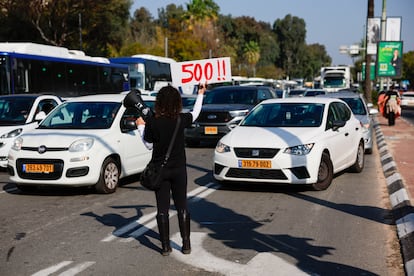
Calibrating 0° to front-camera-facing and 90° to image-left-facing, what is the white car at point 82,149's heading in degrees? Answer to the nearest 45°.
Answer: approximately 45°

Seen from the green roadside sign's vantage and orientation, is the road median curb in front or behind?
in front

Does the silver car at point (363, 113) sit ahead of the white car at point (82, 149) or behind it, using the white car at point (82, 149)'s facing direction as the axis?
behind

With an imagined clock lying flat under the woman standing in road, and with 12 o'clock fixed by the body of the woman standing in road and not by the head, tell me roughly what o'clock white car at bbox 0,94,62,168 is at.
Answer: The white car is roughly at 11 o'clock from the woman standing in road.

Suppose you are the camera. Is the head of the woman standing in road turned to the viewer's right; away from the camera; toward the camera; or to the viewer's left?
away from the camera

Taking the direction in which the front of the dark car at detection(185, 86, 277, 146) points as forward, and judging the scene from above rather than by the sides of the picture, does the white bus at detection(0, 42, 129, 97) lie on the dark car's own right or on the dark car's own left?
on the dark car's own right

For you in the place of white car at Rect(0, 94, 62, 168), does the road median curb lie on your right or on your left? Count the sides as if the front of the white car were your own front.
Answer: on your left
